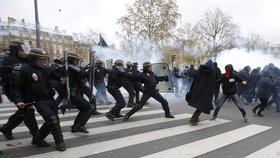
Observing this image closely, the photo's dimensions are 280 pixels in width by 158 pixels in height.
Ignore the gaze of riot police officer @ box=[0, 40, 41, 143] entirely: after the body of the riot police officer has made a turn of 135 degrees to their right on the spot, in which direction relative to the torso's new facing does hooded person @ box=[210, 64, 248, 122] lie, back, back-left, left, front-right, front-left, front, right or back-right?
back-left

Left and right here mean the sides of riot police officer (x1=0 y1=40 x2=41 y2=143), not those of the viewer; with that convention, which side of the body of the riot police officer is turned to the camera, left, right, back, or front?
right

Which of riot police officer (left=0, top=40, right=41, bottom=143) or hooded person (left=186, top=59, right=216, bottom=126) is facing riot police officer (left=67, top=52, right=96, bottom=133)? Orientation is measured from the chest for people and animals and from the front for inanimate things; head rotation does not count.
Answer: riot police officer (left=0, top=40, right=41, bottom=143)

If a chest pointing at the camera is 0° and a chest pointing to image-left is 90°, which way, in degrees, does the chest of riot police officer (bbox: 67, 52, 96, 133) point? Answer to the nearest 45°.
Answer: approximately 270°

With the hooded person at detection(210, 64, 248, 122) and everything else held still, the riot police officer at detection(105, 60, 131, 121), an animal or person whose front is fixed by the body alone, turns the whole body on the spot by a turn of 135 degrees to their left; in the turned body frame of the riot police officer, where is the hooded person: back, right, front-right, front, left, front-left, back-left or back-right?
back-right

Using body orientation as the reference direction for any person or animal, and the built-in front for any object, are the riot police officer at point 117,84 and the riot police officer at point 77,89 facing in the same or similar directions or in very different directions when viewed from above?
same or similar directions

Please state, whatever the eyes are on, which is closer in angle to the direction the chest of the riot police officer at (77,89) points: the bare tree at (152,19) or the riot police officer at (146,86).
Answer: the riot police officer

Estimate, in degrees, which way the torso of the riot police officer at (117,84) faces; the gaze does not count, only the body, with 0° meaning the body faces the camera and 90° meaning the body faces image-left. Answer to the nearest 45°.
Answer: approximately 270°

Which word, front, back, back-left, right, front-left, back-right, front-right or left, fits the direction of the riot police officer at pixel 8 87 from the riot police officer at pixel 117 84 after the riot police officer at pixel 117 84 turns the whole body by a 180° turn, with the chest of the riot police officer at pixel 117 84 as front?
front-left

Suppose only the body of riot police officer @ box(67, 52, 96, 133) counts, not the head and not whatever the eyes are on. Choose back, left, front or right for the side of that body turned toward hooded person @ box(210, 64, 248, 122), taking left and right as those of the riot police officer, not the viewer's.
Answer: front

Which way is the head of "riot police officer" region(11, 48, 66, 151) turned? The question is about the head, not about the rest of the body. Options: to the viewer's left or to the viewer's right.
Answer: to the viewer's right

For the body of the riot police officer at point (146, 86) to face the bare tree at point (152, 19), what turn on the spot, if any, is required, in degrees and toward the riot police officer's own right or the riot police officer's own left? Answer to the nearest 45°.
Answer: approximately 135° to the riot police officer's own left

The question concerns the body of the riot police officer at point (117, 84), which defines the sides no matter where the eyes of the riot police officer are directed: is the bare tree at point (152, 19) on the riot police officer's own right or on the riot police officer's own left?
on the riot police officer's own left
